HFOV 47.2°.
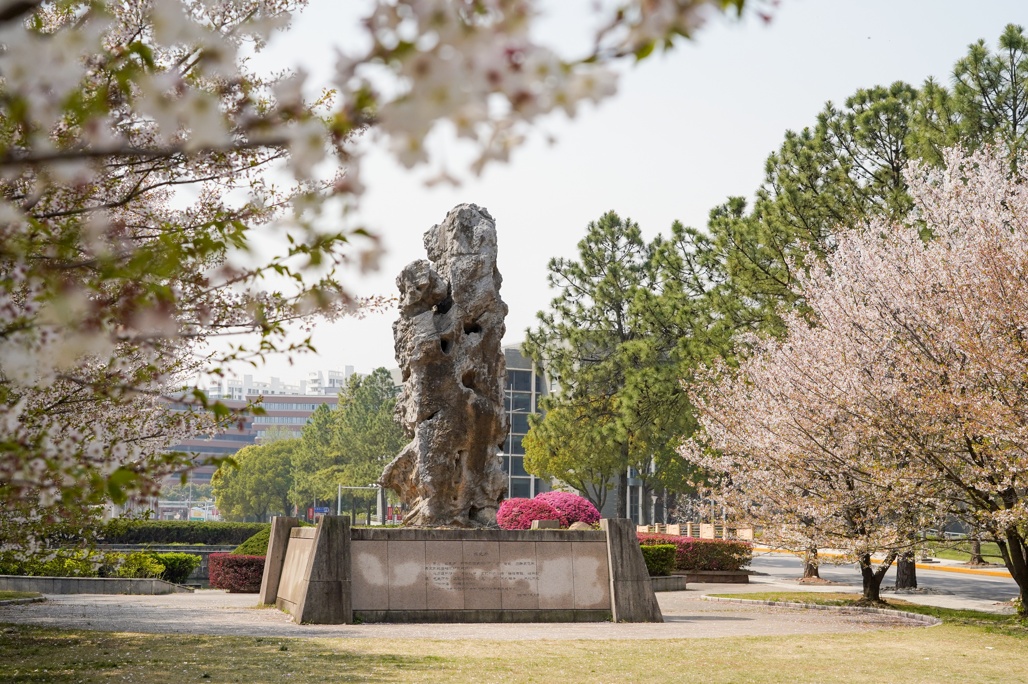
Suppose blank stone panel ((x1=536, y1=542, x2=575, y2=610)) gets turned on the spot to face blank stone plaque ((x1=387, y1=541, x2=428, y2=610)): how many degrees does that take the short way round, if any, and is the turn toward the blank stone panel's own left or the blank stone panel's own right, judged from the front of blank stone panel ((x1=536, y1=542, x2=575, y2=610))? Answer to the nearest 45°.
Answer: approximately 90° to the blank stone panel's own right

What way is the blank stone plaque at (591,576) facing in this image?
toward the camera

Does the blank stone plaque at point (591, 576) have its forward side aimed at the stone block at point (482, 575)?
no

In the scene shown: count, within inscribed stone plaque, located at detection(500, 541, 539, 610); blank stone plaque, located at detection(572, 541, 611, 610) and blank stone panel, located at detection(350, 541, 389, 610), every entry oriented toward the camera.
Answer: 3

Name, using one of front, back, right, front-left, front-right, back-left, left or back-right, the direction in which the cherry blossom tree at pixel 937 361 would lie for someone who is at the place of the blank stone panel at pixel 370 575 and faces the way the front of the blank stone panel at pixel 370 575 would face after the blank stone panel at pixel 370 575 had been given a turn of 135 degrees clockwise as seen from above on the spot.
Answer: back-right

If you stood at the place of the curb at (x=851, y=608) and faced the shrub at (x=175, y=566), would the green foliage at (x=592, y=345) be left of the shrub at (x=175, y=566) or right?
right

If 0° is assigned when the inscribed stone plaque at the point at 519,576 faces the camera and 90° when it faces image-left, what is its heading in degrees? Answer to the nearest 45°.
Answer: approximately 0°

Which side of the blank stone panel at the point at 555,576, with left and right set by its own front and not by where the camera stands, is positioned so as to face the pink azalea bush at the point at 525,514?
back

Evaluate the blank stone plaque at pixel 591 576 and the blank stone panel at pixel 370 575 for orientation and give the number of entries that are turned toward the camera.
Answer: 2

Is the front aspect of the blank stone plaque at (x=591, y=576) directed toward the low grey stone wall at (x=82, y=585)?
no

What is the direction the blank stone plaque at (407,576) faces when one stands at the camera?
facing the viewer

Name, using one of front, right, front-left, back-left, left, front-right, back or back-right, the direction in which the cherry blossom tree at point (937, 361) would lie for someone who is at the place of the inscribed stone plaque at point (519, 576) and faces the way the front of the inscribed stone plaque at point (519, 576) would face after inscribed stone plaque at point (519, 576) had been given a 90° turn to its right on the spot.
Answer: back

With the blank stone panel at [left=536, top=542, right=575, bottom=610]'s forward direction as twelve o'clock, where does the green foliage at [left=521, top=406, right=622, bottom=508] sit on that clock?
The green foliage is roughly at 6 o'clock from the blank stone panel.

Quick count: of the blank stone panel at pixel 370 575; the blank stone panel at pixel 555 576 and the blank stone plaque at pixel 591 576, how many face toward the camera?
3

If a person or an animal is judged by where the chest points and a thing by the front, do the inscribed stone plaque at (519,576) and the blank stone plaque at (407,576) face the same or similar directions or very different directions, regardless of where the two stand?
same or similar directions

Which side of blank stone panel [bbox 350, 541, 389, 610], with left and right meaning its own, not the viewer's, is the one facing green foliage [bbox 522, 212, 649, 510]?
back

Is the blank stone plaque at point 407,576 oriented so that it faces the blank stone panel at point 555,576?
no

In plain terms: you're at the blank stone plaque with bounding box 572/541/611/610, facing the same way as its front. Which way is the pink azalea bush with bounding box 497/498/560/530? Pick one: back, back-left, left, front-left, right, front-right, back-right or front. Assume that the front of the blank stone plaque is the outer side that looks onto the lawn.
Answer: back

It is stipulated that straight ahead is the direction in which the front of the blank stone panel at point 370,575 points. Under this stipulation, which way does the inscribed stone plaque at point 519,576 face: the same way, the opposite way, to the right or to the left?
the same way
